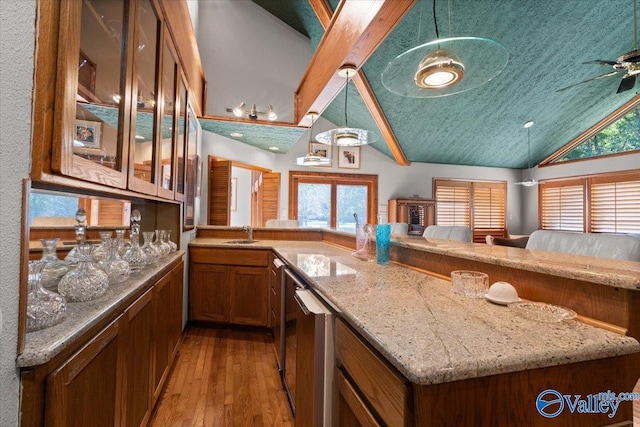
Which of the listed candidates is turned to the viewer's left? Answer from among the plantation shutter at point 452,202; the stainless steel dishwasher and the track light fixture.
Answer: the stainless steel dishwasher

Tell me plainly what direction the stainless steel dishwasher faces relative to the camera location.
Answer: facing to the left of the viewer

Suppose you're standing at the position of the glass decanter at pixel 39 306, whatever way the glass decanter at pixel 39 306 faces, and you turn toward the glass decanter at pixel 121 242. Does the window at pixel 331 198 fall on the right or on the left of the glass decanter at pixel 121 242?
right

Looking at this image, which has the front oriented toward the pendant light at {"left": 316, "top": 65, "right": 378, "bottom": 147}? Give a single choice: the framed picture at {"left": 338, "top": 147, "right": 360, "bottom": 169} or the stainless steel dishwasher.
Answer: the framed picture

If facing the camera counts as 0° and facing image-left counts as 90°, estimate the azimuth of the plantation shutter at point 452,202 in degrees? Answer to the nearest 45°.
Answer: approximately 0°

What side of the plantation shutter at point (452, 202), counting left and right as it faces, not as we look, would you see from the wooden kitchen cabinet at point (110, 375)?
front

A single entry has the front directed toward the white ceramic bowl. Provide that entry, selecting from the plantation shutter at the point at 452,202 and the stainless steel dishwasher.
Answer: the plantation shutter

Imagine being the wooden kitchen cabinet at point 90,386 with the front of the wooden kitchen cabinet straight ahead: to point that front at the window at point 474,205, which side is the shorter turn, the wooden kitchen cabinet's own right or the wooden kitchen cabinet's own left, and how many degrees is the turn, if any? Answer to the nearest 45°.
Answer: approximately 45° to the wooden kitchen cabinet's own left

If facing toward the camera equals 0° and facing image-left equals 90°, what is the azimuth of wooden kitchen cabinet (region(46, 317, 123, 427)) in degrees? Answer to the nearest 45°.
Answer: approximately 315°

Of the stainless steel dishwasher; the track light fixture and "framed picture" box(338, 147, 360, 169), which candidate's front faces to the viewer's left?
the stainless steel dishwasher

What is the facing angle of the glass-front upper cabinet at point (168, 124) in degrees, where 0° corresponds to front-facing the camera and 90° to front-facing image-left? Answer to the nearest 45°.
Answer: approximately 270°

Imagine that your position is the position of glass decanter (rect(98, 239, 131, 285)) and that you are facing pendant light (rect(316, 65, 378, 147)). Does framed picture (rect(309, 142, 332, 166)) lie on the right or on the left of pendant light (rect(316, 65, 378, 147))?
left

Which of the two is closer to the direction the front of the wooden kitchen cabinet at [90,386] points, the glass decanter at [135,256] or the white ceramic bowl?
the white ceramic bowl

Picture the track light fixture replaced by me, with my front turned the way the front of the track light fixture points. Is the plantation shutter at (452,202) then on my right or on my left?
on my left

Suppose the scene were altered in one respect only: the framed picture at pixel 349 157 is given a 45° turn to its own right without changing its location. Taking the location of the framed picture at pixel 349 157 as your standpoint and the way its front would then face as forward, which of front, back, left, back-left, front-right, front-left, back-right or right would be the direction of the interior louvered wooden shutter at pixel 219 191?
front

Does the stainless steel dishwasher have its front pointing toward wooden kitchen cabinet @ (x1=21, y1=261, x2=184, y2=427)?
yes
